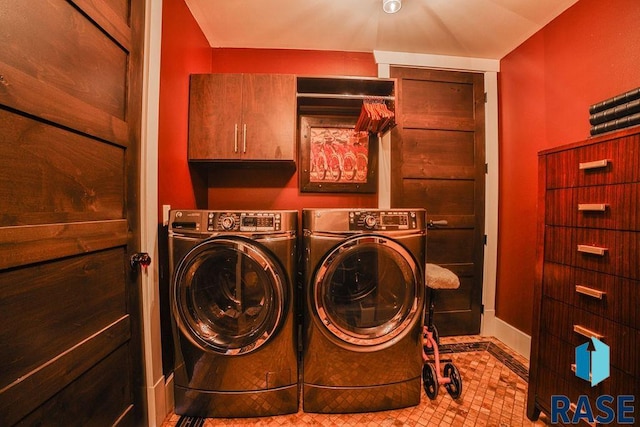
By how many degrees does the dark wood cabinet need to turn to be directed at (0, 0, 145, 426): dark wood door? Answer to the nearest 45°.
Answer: approximately 45° to its right

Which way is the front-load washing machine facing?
toward the camera

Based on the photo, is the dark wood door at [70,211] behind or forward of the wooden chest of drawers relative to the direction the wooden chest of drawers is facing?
forward

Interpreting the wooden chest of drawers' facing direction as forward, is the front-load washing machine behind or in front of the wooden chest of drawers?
in front

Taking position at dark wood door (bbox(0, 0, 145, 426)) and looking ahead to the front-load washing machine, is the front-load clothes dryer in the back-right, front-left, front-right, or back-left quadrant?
front-right

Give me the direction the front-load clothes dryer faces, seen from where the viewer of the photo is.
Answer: facing the viewer

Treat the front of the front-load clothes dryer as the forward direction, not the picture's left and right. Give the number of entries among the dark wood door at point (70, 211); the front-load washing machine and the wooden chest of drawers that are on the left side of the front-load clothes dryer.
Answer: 1

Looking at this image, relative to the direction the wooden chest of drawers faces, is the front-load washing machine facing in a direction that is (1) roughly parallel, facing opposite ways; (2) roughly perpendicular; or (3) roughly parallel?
roughly perpendicular

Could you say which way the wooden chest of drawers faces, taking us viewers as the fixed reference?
facing the viewer and to the left of the viewer

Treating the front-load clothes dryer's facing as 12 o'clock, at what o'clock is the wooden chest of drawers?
The wooden chest of drawers is roughly at 9 o'clock from the front-load clothes dryer.

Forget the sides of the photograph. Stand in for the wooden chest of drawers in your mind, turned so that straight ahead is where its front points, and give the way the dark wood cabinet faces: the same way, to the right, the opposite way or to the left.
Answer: to the left

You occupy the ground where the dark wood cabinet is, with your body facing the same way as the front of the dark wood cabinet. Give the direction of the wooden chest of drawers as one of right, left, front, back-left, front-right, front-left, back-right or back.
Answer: front-left
